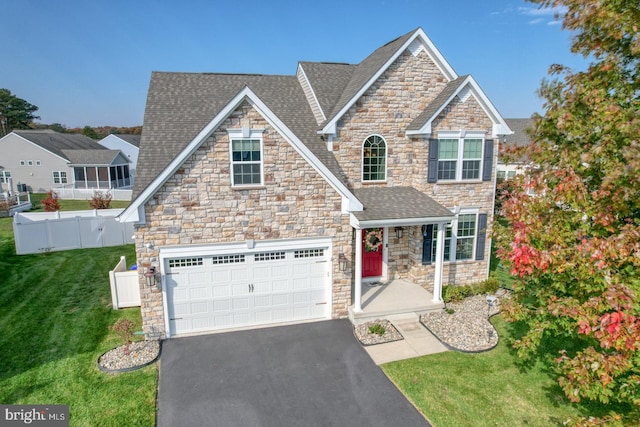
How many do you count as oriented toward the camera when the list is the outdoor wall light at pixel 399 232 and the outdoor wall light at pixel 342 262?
2

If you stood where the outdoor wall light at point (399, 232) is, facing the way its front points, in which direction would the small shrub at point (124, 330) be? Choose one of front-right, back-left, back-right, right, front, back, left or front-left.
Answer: front-right

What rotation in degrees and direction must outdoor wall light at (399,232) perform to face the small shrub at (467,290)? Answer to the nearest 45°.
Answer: approximately 90° to its left

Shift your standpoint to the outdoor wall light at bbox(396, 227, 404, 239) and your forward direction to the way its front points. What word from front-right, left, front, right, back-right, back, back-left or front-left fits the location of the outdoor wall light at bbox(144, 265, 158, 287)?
front-right

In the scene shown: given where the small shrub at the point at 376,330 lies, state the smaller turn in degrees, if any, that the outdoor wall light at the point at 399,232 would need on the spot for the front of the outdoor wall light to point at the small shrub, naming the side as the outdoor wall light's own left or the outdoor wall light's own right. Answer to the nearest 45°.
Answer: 0° — it already faces it

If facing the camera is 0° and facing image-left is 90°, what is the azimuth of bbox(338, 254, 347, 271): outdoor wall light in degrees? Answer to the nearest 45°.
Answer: approximately 0°

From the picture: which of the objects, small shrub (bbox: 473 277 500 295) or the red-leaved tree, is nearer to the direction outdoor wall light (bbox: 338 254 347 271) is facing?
the red-leaved tree

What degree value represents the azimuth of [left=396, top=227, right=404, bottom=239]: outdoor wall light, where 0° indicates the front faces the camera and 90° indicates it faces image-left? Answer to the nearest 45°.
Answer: approximately 0°

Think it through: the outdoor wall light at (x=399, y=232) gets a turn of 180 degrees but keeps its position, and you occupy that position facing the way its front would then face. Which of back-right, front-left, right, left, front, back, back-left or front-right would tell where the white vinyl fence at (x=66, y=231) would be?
left

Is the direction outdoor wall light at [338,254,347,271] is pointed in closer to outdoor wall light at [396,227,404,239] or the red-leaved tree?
the red-leaved tree
